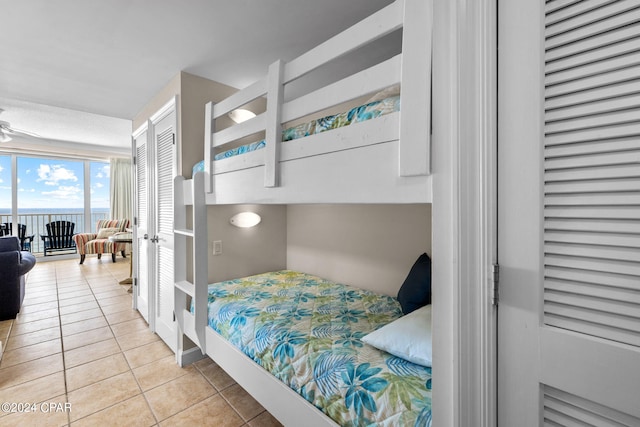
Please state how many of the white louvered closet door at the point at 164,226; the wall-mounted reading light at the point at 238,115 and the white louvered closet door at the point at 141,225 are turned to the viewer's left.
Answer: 2

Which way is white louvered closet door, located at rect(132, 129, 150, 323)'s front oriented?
to the viewer's left

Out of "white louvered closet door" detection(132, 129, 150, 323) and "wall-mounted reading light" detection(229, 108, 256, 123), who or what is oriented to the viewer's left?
the white louvered closet door

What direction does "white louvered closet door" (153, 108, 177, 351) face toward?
to the viewer's left

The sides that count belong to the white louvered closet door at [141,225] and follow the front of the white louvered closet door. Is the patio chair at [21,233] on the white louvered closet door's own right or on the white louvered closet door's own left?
on the white louvered closet door's own right

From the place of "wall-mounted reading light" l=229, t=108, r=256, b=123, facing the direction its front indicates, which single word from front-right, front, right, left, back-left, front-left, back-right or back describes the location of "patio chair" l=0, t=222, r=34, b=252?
back

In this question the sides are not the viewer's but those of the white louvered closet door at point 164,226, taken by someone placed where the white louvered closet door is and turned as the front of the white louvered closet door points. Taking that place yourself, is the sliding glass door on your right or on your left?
on your right

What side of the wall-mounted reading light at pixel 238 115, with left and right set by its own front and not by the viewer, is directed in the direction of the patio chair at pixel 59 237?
back

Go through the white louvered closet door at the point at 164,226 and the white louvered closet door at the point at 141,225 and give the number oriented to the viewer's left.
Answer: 2

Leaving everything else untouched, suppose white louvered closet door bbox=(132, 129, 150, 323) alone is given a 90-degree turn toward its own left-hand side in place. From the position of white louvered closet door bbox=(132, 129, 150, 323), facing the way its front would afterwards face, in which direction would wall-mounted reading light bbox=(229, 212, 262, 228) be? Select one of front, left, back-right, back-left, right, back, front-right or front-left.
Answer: front-left

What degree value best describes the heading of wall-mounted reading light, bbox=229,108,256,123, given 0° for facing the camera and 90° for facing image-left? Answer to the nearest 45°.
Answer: approximately 315°

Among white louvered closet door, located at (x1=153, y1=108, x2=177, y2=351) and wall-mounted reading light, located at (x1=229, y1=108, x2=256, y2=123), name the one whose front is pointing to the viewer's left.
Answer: the white louvered closet door

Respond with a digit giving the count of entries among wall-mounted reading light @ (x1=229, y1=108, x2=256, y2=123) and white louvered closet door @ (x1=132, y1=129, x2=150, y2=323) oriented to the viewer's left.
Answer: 1
